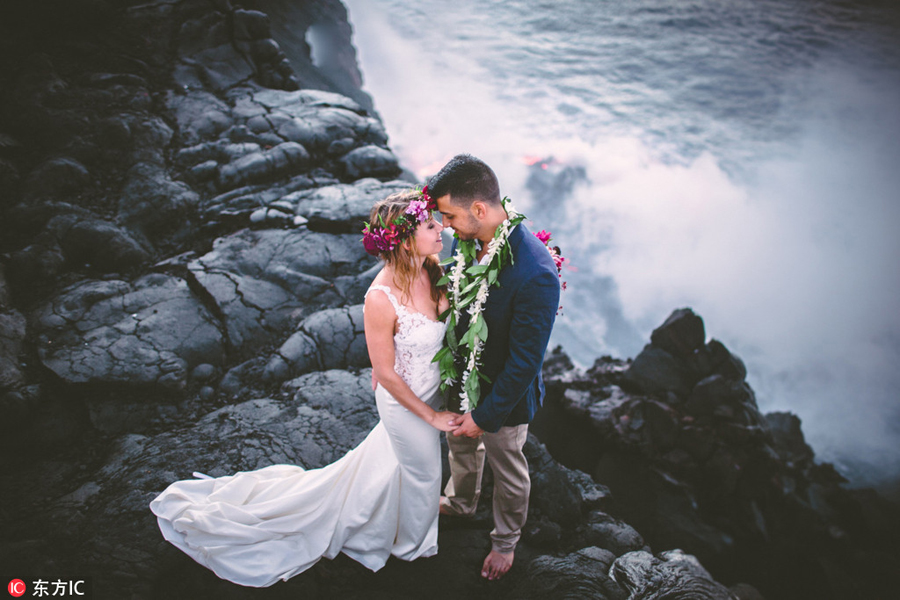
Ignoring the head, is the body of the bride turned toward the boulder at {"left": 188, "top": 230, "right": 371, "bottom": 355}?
no

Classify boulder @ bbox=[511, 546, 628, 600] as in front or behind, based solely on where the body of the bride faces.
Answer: in front

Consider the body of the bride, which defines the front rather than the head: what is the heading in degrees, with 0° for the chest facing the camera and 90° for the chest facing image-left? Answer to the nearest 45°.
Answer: approximately 270°

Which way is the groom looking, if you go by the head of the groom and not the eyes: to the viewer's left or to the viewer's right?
to the viewer's left

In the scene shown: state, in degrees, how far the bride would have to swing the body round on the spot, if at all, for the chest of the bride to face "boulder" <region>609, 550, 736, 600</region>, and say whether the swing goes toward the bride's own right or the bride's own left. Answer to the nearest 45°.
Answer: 0° — they already face it

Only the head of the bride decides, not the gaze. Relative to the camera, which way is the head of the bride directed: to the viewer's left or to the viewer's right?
to the viewer's right

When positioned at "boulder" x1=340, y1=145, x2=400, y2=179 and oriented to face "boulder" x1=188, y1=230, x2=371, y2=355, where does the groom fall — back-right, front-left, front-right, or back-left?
front-left

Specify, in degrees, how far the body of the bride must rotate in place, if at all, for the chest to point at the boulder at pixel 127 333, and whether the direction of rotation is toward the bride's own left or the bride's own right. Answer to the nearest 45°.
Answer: approximately 135° to the bride's own left
